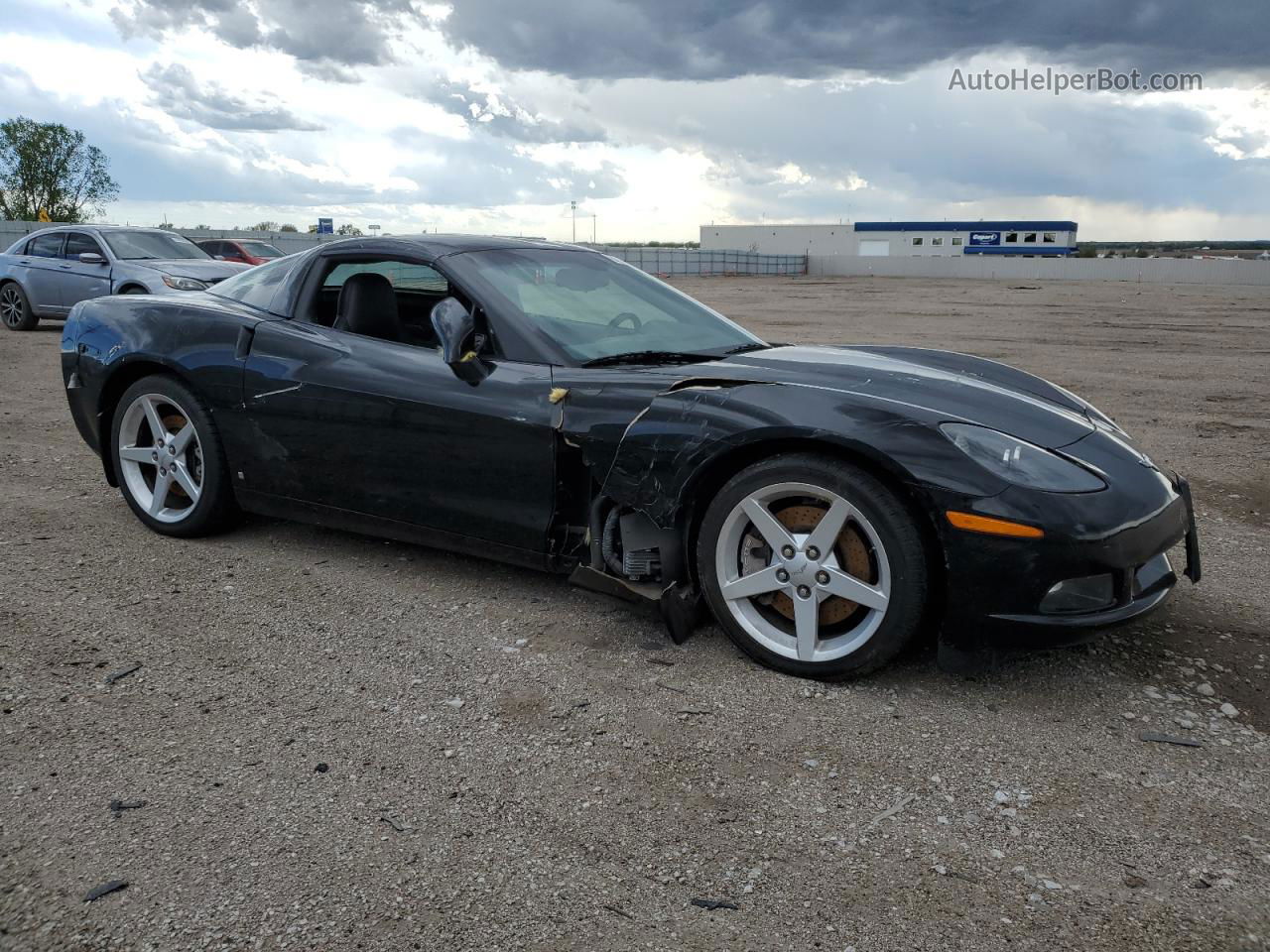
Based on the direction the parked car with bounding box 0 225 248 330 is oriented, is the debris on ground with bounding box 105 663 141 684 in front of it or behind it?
in front

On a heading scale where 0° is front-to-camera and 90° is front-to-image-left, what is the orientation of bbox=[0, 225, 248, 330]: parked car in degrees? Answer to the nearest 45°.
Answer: approximately 315°

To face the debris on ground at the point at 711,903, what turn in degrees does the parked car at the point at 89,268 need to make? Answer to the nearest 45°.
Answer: approximately 45° to its right

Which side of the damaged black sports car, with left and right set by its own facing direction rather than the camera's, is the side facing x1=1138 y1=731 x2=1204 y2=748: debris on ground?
front

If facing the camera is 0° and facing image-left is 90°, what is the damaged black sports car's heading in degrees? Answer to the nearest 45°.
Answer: approximately 315°

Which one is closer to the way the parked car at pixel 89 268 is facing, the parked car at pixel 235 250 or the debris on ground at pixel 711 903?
the debris on ground

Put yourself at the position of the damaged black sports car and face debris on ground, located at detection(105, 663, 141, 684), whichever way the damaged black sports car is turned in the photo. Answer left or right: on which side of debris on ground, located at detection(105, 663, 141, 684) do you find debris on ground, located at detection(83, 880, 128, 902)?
left

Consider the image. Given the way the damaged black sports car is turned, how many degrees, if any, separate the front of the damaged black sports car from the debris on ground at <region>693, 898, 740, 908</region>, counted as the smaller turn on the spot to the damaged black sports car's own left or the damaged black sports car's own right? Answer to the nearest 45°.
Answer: approximately 45° to the damaged black sports car's own right
